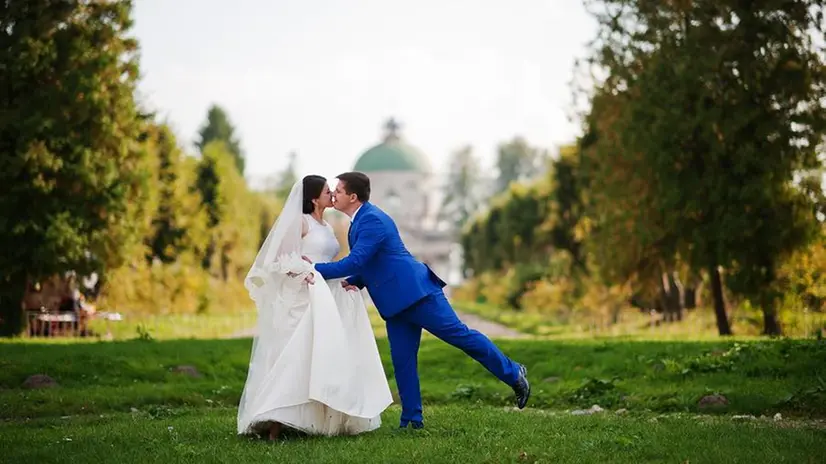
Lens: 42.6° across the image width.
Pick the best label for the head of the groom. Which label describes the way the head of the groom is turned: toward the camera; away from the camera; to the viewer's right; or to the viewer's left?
to the viewer's left

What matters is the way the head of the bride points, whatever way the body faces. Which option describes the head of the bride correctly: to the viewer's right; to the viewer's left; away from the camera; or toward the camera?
to the viewer's right

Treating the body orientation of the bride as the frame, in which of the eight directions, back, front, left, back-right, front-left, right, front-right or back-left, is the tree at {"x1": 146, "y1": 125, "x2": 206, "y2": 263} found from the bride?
left

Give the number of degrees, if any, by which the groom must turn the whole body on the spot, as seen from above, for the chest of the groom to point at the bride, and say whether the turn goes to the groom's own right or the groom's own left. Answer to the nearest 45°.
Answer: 0° — they already face them

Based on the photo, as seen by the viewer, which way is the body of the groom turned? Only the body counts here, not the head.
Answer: to the viewer's left

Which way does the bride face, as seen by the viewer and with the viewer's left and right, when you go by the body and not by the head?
facing to the right of the viewer

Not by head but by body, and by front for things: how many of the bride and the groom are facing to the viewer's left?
1

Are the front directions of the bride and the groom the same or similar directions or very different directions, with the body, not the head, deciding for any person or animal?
very different directions

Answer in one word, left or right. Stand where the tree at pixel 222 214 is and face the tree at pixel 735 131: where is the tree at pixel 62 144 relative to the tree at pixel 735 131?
right

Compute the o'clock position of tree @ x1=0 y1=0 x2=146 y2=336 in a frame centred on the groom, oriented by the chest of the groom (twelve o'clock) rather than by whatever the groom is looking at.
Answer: The tree is roughly at 2 o'clock from the groom.
